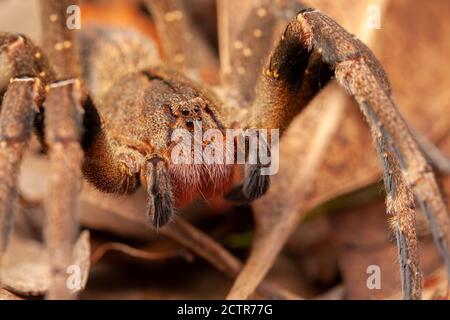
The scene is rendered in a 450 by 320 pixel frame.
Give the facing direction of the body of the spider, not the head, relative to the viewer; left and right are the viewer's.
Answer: facing the viewer and to the right of the viewer

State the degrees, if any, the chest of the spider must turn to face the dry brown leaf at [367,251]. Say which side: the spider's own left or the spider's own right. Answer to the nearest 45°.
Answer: approximately 90° to the spider's own left
